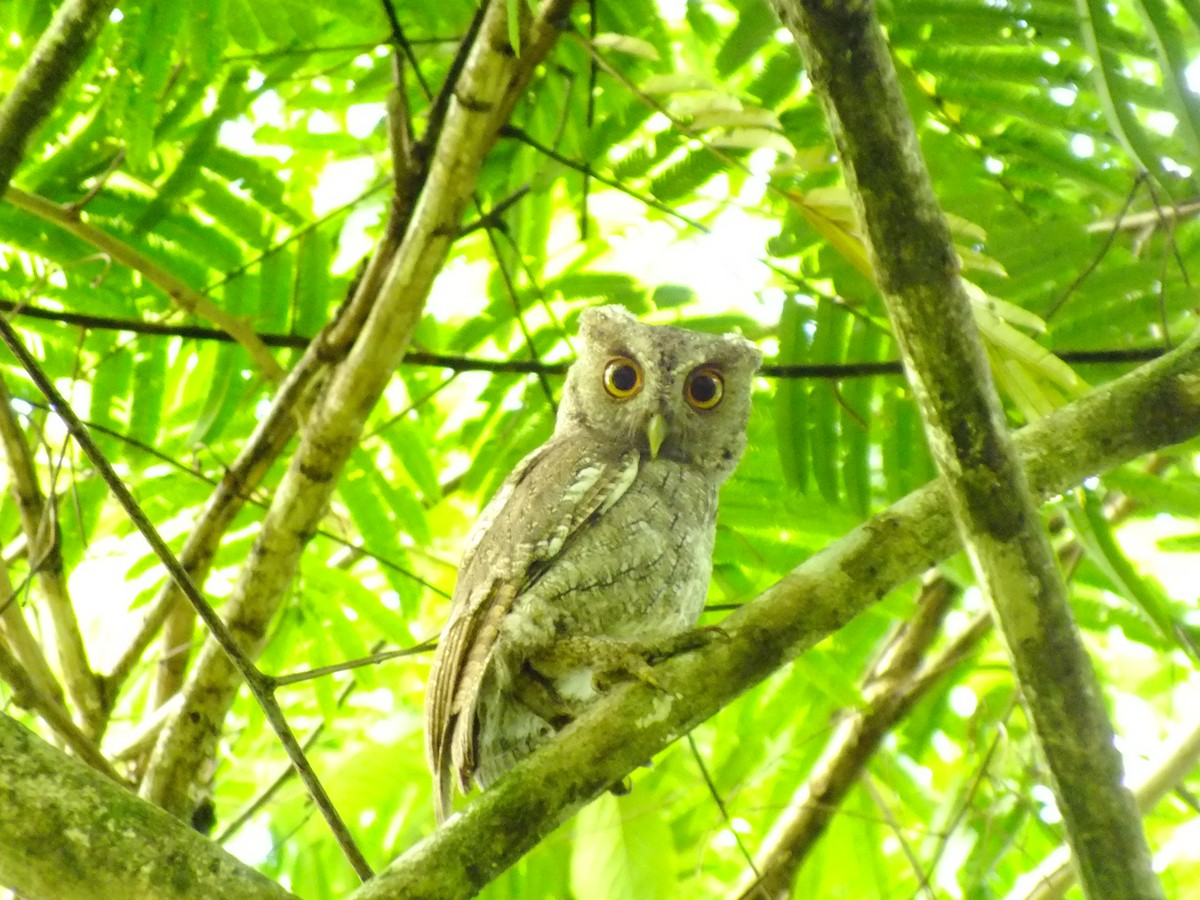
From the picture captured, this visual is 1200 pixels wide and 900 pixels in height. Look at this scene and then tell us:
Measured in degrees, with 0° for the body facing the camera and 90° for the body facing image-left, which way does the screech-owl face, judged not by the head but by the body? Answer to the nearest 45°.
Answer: approximately 315°

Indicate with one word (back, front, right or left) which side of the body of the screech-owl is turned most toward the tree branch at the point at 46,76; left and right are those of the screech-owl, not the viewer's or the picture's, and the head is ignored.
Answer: right

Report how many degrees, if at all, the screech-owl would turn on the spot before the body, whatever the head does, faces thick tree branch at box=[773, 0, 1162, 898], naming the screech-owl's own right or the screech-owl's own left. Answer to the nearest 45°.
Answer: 0° — it already faces it

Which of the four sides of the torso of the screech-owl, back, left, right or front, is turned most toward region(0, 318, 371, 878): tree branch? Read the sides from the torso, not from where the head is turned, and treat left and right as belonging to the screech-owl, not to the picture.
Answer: right
